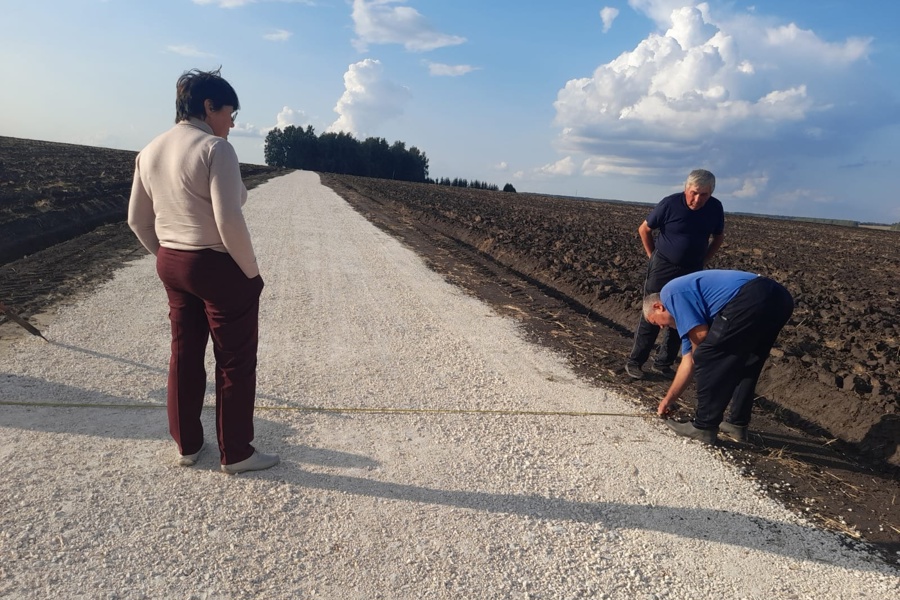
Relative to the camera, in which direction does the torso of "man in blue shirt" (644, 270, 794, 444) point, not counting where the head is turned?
to the viewer's left

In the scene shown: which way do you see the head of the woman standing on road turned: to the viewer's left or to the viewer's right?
to the viewer's right

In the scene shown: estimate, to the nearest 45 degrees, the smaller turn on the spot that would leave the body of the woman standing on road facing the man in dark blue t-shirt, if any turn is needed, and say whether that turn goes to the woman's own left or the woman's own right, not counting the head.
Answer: approximately 45° to the woman's own right

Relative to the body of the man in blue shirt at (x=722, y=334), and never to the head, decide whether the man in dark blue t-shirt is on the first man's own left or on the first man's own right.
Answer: on the first man's own right

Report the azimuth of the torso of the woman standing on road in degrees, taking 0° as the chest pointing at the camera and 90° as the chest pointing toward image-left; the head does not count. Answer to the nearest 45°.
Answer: approximately 225°
